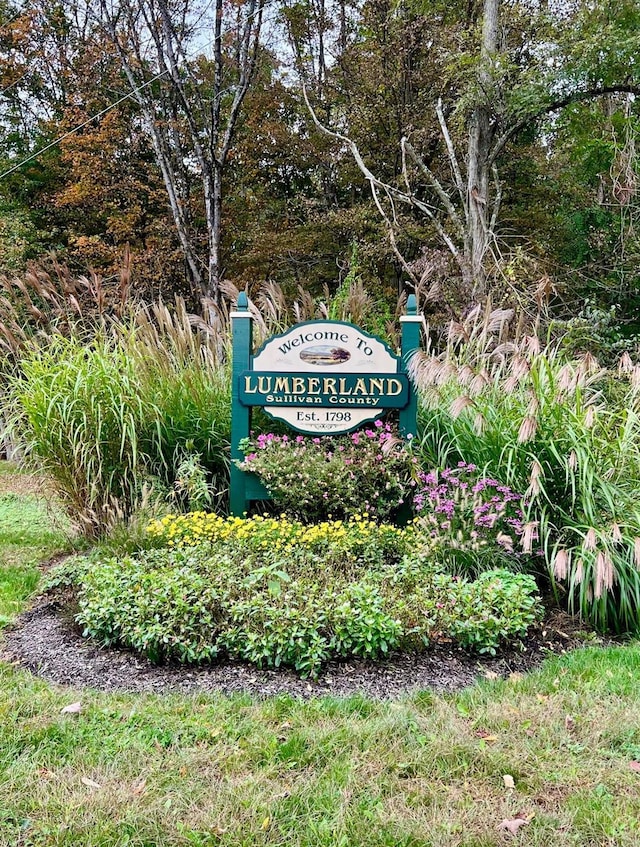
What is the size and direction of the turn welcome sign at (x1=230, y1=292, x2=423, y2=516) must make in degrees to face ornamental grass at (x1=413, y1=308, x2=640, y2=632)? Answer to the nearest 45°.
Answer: approximately 45° to its left

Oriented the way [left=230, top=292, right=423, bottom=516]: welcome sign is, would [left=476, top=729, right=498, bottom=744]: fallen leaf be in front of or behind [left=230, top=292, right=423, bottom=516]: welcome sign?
in front

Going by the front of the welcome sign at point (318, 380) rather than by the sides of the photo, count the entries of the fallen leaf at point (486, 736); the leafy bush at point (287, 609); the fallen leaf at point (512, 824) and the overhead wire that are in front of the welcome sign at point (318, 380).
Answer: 3

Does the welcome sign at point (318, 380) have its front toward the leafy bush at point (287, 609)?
yes

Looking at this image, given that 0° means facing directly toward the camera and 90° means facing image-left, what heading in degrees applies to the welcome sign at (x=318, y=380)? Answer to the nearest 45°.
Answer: approximately 0°

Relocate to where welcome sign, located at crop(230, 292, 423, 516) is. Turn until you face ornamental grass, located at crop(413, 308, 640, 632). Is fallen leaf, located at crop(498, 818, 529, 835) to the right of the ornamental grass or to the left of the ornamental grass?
right

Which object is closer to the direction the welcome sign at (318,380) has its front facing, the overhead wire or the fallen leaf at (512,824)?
the fallen leaf

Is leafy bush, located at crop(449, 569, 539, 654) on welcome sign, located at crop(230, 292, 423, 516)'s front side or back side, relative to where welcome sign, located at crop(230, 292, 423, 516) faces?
on the front side
